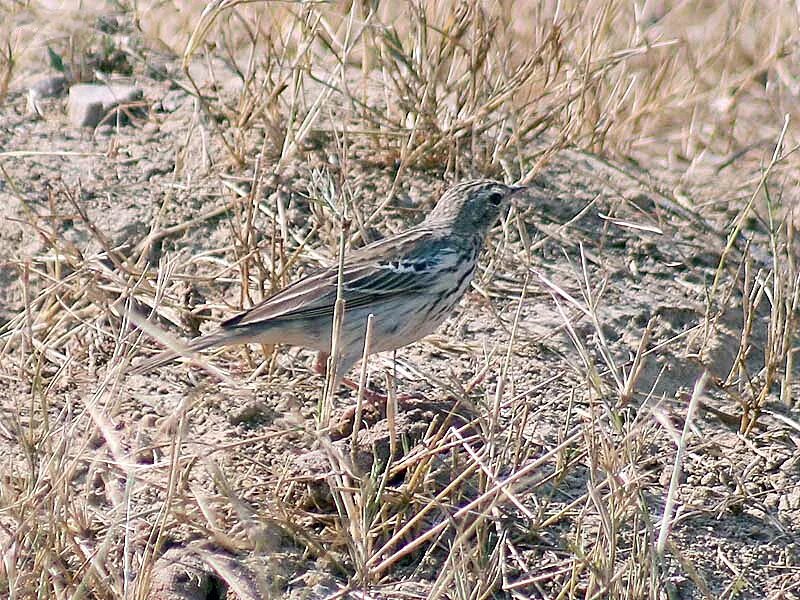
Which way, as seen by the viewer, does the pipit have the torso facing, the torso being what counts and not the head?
to the viewer's right

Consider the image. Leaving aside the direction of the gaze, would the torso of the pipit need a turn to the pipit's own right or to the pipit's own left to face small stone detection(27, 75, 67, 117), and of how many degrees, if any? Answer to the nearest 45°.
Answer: approximately 135° to the pipit's own left

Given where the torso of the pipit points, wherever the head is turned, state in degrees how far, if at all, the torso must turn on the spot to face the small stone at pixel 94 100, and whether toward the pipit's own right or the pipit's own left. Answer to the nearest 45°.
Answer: approximately 135° to the pipit's own left
